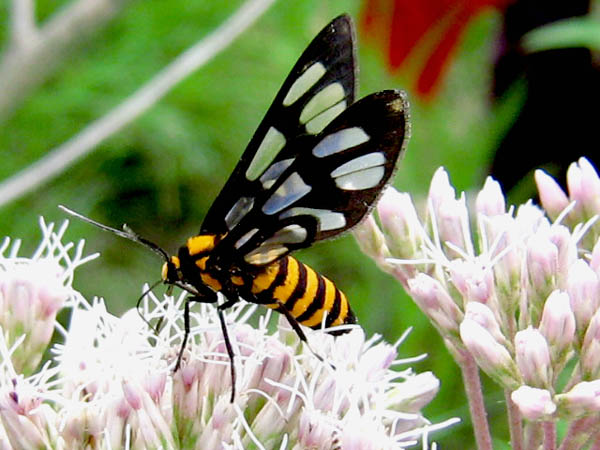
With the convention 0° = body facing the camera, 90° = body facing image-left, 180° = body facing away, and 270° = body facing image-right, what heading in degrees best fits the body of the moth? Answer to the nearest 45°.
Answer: approximately 90°

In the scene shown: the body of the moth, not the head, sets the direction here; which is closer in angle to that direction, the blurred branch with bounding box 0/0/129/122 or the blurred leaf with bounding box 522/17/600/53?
the blurred branch

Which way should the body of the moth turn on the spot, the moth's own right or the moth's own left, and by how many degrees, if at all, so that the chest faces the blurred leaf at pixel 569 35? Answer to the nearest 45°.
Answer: approximately 135° to the moth's own right

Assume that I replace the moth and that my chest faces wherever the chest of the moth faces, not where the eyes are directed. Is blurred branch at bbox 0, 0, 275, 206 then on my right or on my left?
on my right

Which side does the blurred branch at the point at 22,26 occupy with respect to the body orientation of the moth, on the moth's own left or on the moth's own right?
on the moth's own right
